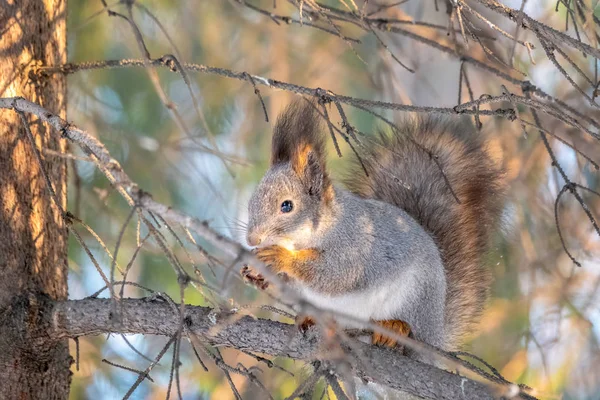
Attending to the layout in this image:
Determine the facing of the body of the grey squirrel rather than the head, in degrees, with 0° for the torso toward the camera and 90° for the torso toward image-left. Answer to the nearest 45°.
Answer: approximately 90°
